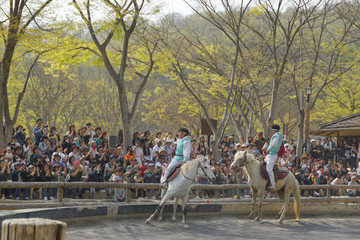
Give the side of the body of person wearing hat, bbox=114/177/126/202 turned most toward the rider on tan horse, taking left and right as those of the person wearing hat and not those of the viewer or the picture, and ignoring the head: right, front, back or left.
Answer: left

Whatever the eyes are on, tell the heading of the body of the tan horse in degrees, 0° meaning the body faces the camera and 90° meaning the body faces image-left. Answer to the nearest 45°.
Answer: approximately 90°

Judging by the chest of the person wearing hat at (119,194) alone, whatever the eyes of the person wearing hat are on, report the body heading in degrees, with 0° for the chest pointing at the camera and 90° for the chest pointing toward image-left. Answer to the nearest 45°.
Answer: approximately 0°

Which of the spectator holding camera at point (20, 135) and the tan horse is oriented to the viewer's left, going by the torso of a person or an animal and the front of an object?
the tan horse

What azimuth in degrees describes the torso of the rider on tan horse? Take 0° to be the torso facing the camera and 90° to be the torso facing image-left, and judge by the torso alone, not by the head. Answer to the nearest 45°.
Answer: approximately 90°

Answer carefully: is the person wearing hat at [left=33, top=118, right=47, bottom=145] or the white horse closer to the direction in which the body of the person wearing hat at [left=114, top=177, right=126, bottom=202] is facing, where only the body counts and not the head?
the white horse
